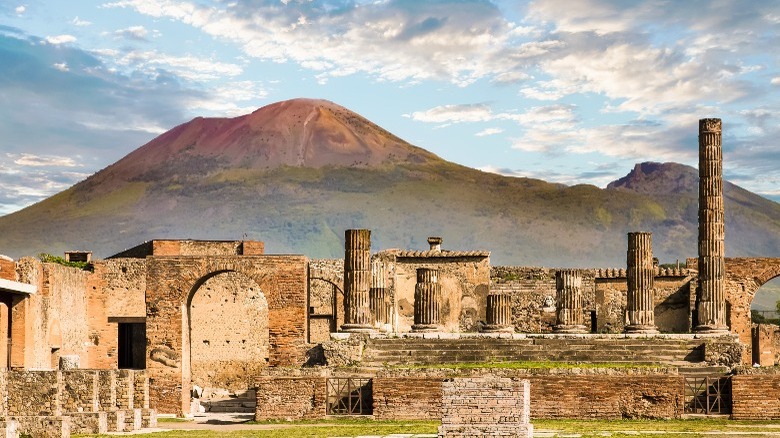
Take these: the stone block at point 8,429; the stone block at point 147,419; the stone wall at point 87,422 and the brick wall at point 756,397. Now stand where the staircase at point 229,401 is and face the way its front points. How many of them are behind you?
0

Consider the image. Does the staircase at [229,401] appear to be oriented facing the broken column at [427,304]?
no

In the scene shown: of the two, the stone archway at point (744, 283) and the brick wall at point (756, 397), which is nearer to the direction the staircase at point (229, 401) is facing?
the brick wall

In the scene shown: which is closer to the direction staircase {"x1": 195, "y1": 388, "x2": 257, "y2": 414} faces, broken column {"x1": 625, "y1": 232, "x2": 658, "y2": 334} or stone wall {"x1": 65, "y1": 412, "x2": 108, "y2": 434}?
the stone wall

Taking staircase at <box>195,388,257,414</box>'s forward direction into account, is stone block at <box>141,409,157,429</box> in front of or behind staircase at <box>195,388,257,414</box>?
in front

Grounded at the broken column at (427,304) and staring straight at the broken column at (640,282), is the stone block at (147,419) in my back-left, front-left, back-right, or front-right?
back-right

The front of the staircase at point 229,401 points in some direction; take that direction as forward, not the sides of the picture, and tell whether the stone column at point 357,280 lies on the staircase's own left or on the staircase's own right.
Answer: on the staircase's own left

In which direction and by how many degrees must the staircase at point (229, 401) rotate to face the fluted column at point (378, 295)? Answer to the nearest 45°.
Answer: approximately 90° to its left

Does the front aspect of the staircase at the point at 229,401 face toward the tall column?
no

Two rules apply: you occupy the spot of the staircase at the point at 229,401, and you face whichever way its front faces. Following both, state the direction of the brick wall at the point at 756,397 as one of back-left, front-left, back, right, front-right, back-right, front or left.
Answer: front-left

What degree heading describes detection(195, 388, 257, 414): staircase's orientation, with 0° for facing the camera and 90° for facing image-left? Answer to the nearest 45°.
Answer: approximately 0°

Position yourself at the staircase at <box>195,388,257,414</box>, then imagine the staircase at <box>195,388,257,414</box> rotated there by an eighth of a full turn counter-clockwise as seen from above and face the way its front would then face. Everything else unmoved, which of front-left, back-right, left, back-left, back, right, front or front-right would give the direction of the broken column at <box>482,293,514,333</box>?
front-left

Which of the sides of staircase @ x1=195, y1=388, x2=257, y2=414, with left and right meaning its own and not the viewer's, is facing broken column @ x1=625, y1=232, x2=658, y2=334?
left

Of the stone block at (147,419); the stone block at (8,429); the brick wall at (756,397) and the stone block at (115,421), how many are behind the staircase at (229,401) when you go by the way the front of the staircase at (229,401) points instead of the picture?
0

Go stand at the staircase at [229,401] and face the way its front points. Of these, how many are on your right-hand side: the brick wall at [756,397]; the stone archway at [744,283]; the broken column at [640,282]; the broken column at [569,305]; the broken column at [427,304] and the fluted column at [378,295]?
0

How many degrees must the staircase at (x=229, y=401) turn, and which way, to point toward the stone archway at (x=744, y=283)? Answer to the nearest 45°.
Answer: approximately 90° to its left

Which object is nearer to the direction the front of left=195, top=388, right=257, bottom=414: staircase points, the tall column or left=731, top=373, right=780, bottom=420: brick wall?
the brick wall

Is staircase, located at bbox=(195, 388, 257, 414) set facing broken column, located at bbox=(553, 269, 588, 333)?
no

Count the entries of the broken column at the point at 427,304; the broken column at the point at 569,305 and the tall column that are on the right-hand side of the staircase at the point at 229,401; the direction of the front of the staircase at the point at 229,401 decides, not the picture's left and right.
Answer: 0

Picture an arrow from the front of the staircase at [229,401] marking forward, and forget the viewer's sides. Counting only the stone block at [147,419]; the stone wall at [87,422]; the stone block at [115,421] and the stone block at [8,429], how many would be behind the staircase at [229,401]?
0
